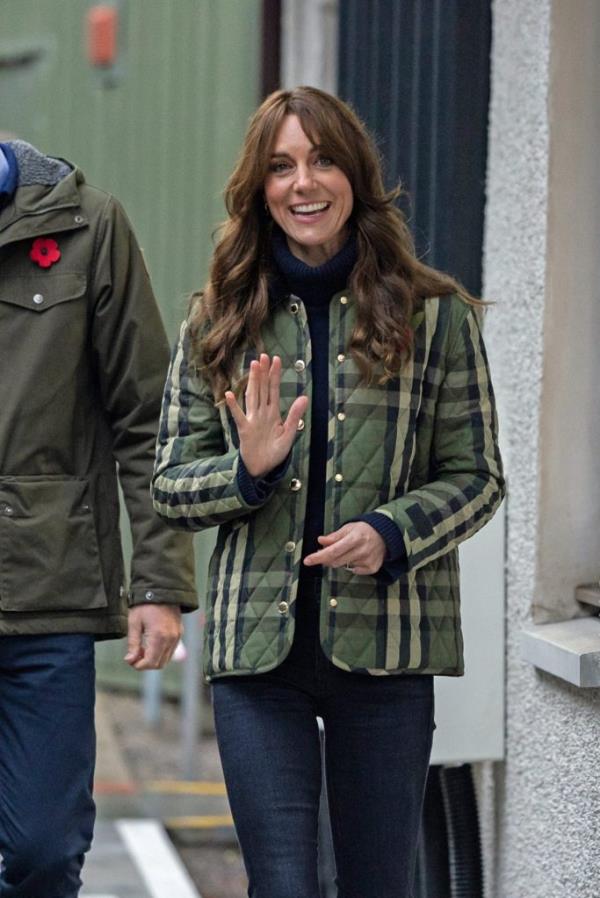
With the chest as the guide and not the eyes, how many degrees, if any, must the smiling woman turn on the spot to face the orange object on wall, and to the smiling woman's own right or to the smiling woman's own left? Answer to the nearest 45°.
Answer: approximately 180°

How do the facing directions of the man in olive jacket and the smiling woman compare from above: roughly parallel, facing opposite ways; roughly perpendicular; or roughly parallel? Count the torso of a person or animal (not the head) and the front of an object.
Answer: roughly parallel

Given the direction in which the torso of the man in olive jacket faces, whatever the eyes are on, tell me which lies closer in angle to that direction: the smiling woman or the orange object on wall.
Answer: the smiling woman

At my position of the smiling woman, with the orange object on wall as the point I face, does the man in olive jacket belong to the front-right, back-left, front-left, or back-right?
front-left

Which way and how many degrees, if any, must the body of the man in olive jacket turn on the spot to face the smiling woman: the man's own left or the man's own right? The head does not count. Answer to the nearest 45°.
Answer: approximately 45° to the man's own left

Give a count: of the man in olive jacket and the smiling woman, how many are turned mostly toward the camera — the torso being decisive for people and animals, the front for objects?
2

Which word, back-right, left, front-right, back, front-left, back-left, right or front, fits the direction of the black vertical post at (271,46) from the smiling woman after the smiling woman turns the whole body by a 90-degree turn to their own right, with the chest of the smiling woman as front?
right

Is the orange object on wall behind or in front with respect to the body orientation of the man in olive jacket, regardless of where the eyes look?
behind

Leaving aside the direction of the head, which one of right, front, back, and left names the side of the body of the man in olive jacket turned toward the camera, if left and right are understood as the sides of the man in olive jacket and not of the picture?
front

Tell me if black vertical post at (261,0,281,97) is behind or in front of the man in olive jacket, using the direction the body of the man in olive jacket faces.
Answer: behind
